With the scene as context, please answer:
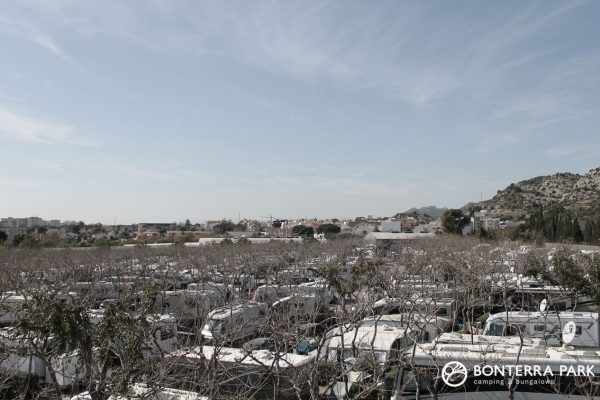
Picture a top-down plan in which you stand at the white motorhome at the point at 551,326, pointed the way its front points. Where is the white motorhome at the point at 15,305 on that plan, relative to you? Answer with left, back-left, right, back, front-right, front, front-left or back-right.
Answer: front-left

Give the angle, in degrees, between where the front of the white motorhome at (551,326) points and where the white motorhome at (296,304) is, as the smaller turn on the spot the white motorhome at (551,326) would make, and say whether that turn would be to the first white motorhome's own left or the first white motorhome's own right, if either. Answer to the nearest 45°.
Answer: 0° — it already faces it

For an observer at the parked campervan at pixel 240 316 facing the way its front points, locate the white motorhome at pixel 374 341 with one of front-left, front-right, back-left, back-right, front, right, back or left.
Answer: left

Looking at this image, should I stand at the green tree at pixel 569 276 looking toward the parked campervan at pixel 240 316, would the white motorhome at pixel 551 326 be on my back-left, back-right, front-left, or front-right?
front-left

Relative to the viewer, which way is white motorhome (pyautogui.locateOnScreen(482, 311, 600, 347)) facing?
to the viewer's left

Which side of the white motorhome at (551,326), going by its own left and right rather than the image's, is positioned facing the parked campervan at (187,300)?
front

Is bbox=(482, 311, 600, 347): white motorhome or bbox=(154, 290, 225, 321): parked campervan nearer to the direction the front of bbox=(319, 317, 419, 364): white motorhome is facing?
the parked campervan

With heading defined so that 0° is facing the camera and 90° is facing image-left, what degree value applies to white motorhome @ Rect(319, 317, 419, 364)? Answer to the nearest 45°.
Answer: approximately 90°

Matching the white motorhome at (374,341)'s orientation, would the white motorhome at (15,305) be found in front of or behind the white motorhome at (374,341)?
in front

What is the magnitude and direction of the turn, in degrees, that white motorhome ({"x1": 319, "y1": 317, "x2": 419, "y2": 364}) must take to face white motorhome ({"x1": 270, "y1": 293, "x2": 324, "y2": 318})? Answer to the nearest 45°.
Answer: approximately 45° to its right

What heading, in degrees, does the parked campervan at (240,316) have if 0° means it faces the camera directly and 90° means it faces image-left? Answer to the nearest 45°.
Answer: approximately 45°
